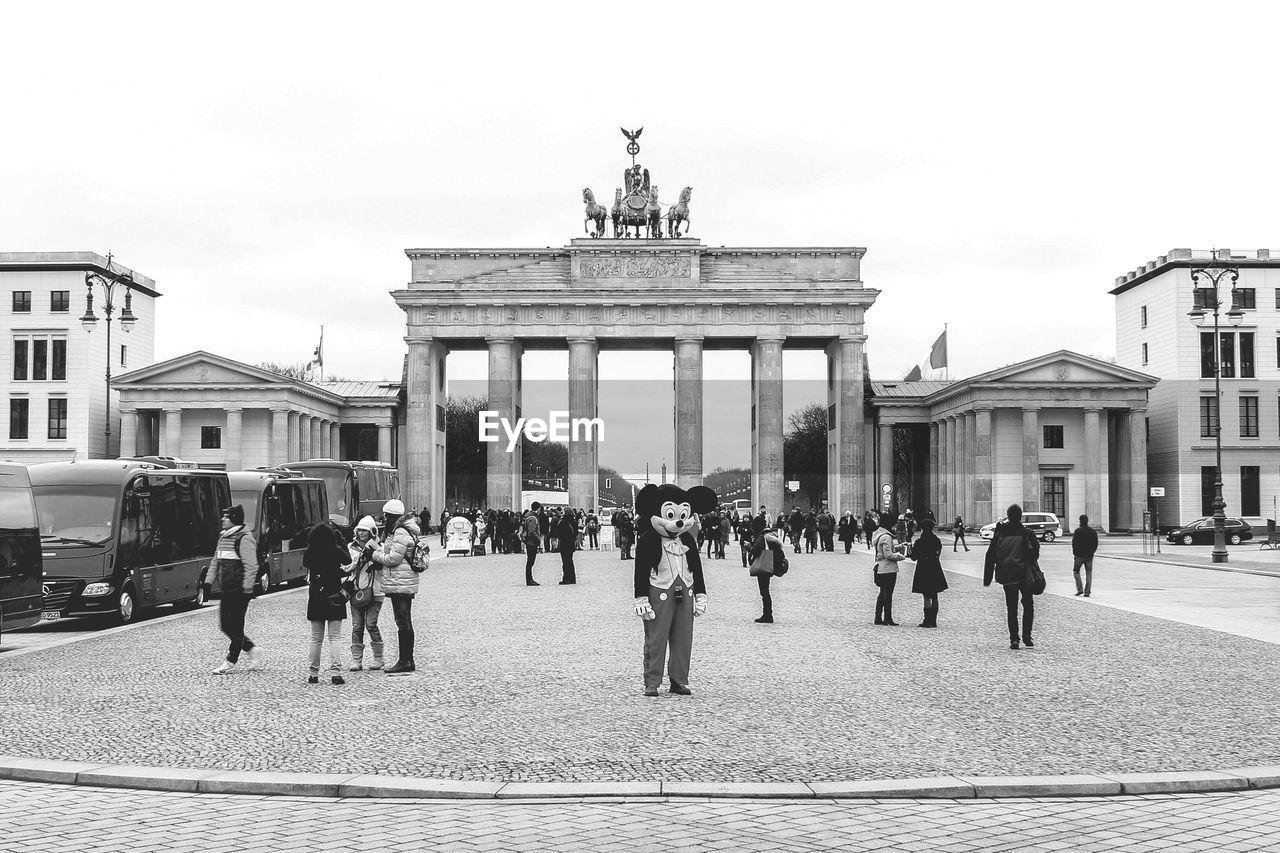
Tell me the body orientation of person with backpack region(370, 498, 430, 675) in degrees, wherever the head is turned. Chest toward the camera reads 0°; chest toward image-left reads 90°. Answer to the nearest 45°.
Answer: approximately 90°

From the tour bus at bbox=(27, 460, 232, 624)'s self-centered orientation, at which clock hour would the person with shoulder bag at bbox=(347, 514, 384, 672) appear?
The person with shoulder bag is roughly at 10 o'clock from the tour bus.

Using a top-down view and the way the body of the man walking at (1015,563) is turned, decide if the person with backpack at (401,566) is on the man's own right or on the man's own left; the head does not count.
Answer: on the man's own left

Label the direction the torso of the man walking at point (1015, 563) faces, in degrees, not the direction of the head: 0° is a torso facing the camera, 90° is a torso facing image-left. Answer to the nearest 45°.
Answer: approximately 180°

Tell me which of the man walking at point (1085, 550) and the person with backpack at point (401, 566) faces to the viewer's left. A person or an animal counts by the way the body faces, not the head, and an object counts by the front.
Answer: the person with backpack

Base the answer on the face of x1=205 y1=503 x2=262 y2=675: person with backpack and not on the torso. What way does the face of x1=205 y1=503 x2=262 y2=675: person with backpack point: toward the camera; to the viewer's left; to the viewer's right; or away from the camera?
to the viewer's left

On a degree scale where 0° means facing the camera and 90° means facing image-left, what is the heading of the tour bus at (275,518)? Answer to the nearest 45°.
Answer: approximately 45°

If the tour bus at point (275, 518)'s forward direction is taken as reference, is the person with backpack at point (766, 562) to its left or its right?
on its left

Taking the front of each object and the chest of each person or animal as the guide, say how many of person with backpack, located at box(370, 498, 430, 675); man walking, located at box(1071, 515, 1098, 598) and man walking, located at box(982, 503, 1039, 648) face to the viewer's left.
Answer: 1

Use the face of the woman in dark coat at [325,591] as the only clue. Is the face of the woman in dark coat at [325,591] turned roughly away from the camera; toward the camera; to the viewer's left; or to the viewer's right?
away from the camera

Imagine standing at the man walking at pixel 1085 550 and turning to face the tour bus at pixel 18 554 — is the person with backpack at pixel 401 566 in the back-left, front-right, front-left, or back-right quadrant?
front-left
